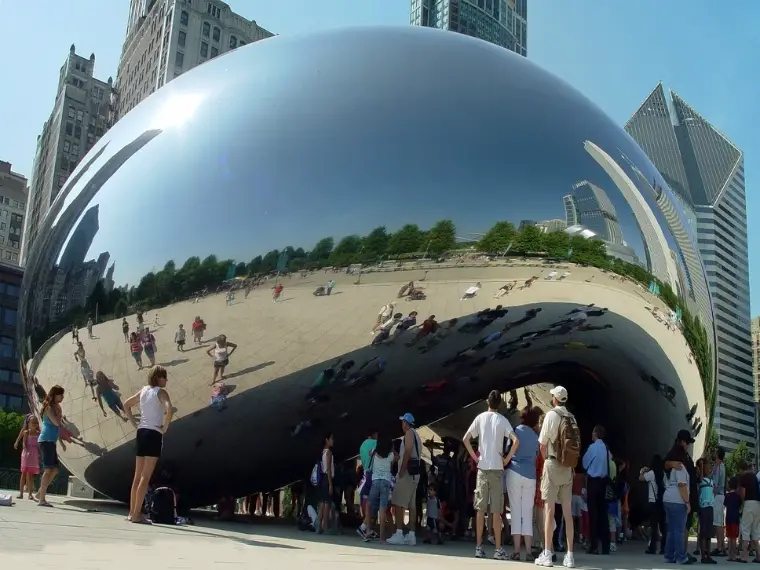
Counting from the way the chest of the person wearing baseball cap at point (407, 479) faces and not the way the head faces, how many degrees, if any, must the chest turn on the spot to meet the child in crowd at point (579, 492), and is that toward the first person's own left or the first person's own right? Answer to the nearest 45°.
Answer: approximately 135° to the first person's own right

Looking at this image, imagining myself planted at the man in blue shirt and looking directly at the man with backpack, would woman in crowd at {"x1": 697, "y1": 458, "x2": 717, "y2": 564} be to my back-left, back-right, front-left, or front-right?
back-left

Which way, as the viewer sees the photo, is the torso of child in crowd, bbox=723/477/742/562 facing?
away from the camera

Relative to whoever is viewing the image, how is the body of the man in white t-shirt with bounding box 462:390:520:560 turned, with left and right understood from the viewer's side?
facing away from the viewer

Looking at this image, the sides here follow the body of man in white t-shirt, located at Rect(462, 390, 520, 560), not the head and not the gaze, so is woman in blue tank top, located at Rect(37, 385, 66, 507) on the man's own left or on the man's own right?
on the man's own left

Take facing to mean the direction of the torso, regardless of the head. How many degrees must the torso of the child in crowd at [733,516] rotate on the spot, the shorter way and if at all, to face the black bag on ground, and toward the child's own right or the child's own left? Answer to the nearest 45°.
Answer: approximately 135° to the child's own left

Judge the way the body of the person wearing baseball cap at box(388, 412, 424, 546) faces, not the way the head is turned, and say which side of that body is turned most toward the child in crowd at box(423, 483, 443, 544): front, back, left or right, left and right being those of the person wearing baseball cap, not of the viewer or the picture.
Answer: right
